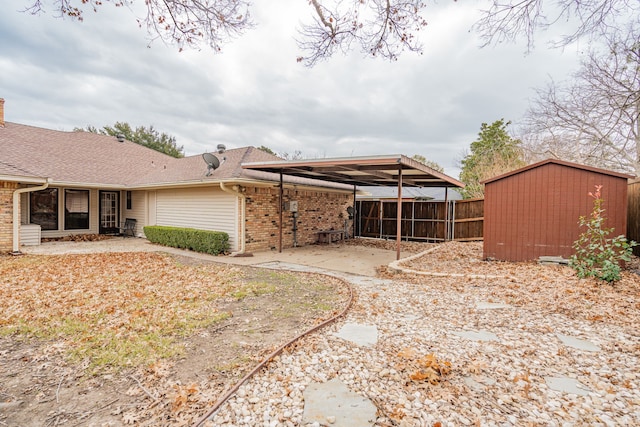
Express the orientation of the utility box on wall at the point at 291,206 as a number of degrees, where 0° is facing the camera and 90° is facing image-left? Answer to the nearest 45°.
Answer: approximately 315°

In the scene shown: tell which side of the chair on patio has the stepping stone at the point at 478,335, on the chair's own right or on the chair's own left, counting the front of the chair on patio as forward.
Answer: on the chair's own left

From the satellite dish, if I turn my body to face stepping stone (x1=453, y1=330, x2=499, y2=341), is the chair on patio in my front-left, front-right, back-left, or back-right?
back-right

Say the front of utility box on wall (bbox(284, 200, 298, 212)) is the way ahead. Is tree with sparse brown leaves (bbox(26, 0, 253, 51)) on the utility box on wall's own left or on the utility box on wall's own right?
on the utility box on wall's own right

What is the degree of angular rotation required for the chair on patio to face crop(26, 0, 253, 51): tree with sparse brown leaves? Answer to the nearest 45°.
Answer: approximately 45° to its left

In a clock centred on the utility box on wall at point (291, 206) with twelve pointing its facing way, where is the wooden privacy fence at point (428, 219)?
The wooden privacy fence is roughly at 10 o'clock from the utility box on wall.

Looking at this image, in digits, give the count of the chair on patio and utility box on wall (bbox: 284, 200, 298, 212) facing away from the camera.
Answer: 0

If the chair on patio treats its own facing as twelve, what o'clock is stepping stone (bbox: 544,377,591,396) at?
The stepping stone is roughly at 10 o'clock from the chair on patio.

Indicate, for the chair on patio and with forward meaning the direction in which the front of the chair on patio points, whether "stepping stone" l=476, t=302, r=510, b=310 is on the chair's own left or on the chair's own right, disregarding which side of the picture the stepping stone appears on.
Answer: on the chair's own left

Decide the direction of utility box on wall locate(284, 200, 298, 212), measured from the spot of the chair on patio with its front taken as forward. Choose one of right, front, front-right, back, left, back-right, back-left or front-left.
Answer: left

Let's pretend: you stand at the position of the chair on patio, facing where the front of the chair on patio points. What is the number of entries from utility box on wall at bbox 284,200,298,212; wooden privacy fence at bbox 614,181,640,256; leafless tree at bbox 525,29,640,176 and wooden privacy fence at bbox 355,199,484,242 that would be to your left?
4

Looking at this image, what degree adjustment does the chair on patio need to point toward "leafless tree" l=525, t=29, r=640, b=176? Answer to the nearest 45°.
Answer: approximately 90° to its left

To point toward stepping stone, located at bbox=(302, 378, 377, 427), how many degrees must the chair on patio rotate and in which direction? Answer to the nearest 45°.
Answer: approximately 45° to its left

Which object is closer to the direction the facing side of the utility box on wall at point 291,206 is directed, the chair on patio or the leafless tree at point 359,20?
the leafless tree
